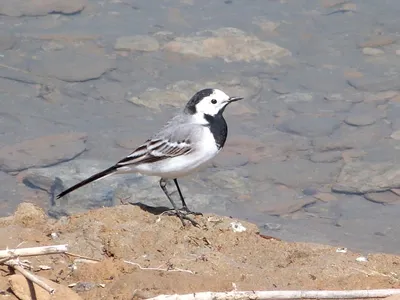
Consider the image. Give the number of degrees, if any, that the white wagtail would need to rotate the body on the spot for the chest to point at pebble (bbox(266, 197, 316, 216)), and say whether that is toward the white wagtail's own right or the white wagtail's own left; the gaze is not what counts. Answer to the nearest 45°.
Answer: approximately 45° to the white wagtail's own left

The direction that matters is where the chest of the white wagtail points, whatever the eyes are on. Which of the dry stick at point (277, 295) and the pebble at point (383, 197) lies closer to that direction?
the pebble

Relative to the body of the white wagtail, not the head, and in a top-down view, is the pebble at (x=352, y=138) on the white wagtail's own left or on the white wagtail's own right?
on the white wagtail's own left

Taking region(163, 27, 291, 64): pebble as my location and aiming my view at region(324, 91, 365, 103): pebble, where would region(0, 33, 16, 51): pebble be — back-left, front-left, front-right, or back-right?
back-right

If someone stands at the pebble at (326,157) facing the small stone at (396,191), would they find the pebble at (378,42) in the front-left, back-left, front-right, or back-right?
back-left

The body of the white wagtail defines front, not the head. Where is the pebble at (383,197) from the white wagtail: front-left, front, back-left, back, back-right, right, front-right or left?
front-left

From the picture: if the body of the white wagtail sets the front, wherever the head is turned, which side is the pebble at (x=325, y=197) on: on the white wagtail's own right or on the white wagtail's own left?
on the white wagtail's own left

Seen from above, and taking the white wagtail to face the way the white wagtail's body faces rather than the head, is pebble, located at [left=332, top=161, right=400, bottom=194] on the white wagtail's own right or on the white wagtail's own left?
on the white wagtail's own left

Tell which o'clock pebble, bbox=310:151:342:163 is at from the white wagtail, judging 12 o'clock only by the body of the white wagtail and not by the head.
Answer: The pebble is roughly at 10 o'clock from the white wagtail.

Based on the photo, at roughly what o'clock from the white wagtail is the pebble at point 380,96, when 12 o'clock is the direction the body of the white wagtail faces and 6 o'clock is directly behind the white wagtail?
The pebble is roughly at 10 o'clock from the white wagtail.

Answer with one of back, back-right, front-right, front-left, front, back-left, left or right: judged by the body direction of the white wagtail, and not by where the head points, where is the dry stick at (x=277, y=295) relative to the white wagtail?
right

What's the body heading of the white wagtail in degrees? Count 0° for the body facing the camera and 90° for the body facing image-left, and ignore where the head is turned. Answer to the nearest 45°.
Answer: approximately 270°

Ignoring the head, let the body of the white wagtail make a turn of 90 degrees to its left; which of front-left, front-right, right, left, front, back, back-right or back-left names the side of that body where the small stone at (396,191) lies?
front-right

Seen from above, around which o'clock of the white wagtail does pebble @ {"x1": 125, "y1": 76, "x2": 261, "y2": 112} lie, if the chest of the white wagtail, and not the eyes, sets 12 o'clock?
The pebble is roughly at 9 o'clock from the white wagtail.
